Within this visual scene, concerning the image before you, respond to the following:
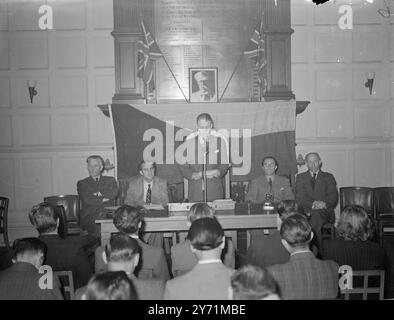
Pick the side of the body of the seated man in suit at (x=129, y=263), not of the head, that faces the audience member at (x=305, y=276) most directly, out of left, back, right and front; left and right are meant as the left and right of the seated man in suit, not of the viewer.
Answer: right

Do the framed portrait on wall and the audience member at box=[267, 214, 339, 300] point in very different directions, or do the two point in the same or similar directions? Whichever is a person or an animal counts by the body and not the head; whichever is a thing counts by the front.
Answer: very different directions

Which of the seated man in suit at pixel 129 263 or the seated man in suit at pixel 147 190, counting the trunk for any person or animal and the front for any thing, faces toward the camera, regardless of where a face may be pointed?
the seated man in suit at pixel 147 190

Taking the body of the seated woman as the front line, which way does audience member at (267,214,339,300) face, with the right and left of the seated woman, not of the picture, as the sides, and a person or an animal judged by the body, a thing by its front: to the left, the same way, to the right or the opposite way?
the same way

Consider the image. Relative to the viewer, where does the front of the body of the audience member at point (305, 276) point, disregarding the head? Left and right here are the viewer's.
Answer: facing away from the viewer

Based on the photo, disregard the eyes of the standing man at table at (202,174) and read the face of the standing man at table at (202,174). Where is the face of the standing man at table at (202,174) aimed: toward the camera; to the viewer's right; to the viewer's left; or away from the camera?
toward the camera

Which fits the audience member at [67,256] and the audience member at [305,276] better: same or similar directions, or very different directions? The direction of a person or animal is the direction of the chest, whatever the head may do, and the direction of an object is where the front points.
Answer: same or similar directions

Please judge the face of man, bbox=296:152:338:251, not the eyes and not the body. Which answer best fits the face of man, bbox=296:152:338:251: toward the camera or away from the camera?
toward the camera

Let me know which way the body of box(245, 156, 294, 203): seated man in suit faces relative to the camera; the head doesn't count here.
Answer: toward the camera

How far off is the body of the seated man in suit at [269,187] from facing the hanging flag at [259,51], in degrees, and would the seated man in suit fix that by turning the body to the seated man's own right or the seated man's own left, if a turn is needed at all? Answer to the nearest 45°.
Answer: approximately 180°

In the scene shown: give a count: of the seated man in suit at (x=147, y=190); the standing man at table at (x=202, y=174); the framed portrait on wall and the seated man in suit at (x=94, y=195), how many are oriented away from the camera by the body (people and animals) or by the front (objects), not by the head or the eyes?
0

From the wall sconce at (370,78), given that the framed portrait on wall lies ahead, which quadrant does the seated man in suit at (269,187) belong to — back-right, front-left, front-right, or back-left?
front-left

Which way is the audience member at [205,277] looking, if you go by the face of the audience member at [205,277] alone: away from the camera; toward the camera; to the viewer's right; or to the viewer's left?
away from the camera

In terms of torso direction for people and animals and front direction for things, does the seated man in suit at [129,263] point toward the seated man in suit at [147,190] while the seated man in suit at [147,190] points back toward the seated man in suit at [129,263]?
yes

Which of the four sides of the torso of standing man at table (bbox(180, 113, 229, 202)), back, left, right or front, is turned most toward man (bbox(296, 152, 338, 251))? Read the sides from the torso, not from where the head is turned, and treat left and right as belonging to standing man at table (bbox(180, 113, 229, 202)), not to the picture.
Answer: left

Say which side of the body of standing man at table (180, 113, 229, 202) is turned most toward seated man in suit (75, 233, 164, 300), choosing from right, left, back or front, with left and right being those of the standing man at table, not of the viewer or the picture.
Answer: front

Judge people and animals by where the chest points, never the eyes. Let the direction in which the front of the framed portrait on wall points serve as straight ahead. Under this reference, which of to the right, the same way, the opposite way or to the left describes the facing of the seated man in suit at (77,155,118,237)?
the same way

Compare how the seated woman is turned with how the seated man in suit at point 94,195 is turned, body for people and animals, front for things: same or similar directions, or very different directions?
very different directions

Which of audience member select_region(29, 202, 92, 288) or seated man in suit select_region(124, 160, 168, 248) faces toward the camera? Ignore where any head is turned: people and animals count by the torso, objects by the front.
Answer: the seated man in suit
